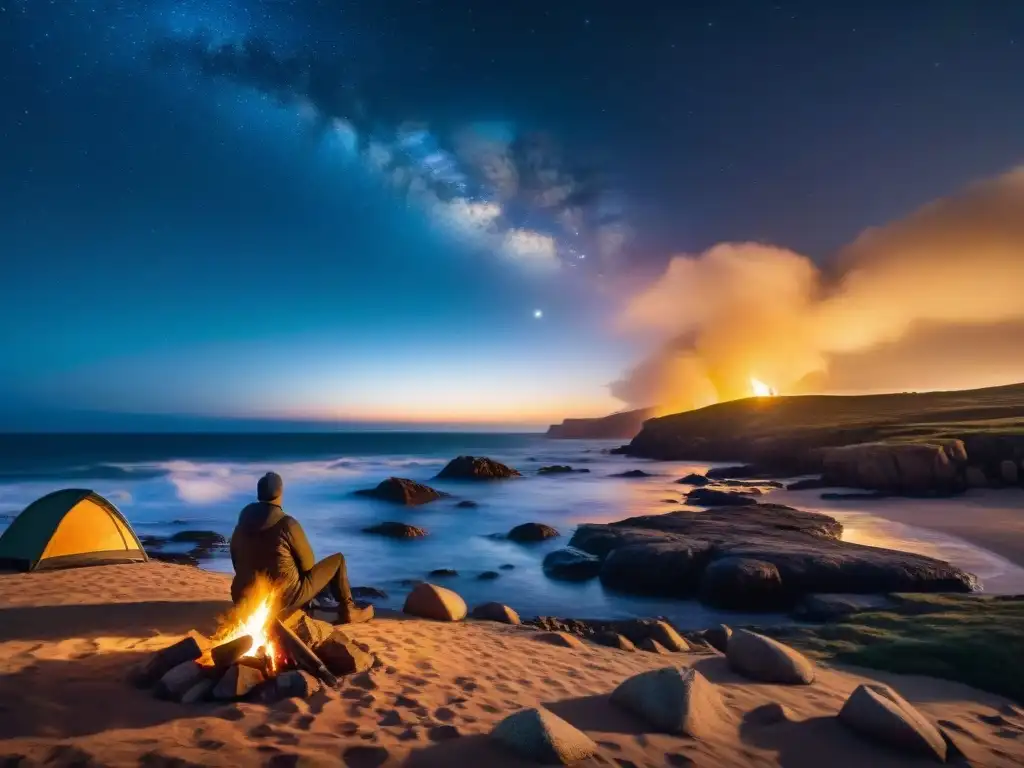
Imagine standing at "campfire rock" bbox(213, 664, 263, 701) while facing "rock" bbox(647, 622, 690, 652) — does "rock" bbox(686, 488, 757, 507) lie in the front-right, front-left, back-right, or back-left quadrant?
front-left

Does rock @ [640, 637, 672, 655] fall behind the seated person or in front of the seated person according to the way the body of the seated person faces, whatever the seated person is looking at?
in front

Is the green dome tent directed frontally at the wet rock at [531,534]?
no

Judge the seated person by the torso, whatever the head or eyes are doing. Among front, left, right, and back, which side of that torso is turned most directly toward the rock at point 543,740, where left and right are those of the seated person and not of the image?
right

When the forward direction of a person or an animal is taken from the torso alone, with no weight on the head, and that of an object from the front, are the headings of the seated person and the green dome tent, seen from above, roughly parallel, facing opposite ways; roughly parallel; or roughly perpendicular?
roughly perpendicular

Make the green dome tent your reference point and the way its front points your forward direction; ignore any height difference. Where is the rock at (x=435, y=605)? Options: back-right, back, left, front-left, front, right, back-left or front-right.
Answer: front

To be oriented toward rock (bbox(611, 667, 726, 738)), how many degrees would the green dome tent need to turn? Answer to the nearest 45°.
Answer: approximately 45° to its right

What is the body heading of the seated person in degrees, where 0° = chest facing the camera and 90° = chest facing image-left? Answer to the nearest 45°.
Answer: approximately 225°

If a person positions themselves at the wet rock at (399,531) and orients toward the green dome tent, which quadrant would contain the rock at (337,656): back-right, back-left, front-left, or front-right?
front-left

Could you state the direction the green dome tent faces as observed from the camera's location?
facing the viewer and to the right of the viewer

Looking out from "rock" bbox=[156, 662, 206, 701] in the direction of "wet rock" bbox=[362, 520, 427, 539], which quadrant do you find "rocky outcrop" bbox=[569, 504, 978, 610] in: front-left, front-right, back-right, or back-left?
front-right

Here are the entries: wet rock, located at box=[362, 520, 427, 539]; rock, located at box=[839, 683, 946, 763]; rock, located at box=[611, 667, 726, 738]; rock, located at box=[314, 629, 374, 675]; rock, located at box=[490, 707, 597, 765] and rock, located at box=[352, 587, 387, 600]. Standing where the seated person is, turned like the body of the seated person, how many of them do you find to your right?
4

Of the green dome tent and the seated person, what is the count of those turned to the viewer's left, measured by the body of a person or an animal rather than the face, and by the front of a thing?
0

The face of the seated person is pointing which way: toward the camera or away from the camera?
away from the camera

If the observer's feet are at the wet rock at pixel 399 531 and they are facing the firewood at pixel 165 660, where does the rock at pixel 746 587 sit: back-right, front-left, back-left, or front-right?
front-left

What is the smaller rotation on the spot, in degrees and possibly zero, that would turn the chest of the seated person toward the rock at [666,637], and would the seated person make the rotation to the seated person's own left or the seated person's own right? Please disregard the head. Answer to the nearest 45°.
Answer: approximately 45° to the seated person's own right

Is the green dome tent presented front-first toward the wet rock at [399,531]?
no

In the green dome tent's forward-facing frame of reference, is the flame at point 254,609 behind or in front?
in front
